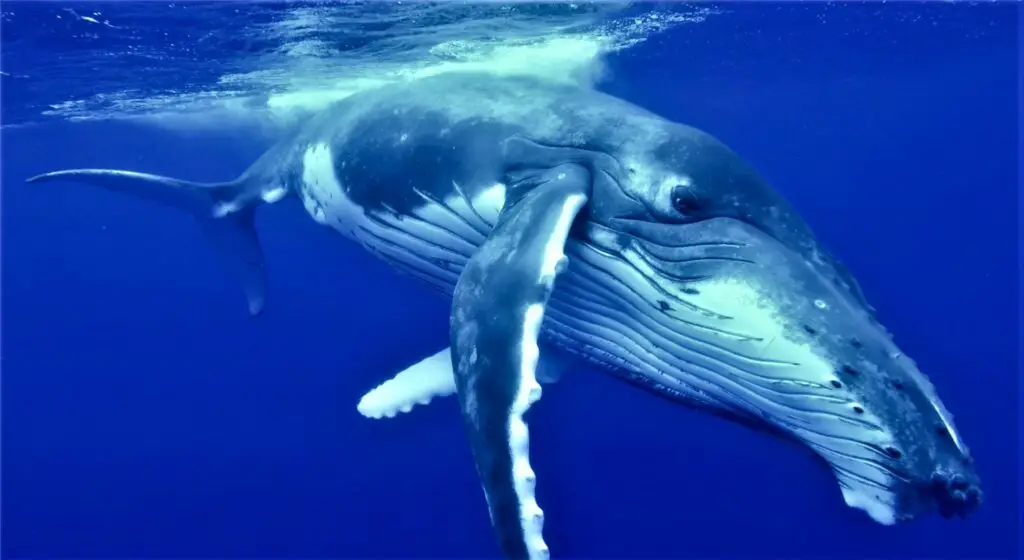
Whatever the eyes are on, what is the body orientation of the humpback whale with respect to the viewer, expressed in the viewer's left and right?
facing the viewer and to the right of the viewer
